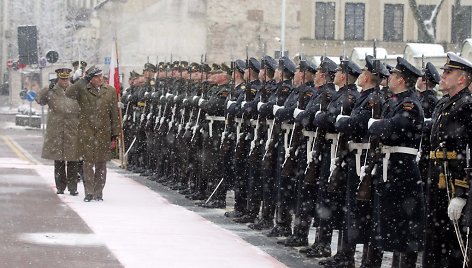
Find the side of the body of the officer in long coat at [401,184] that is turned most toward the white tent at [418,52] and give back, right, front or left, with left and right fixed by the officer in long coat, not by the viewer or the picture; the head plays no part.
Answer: right

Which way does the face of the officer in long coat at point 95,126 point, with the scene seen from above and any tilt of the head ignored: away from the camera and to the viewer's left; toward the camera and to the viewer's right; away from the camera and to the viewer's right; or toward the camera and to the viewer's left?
toward the camera and to the viewer's right

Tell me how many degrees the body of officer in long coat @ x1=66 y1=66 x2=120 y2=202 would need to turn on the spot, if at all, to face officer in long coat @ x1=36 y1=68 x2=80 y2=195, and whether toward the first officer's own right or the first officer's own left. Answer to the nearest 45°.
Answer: approximately 135° to the first officer's own right

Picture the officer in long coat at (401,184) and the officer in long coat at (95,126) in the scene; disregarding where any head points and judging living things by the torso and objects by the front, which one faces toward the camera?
the officer in long coat at (95,126)

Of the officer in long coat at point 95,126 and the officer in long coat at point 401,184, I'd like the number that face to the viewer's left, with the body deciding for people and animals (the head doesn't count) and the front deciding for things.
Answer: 1

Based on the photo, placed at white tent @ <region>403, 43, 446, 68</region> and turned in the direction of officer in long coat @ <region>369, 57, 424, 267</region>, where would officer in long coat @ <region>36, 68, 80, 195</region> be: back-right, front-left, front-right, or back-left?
front-right

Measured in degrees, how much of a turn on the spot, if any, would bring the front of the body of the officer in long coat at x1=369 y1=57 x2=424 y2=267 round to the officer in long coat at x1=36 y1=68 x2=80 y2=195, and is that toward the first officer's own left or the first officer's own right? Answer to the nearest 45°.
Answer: approximately 45° to the first officer's own right

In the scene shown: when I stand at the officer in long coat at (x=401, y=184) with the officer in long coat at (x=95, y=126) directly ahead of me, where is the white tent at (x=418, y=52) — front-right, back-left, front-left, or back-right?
front-right

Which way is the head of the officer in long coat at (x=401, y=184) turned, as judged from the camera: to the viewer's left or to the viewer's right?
to the viewer's left

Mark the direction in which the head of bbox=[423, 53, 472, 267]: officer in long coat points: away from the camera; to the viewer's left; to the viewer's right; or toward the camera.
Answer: to the viewer's left

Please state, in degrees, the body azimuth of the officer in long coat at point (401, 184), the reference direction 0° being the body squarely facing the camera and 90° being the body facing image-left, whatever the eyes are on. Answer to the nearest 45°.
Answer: approximately 90°
